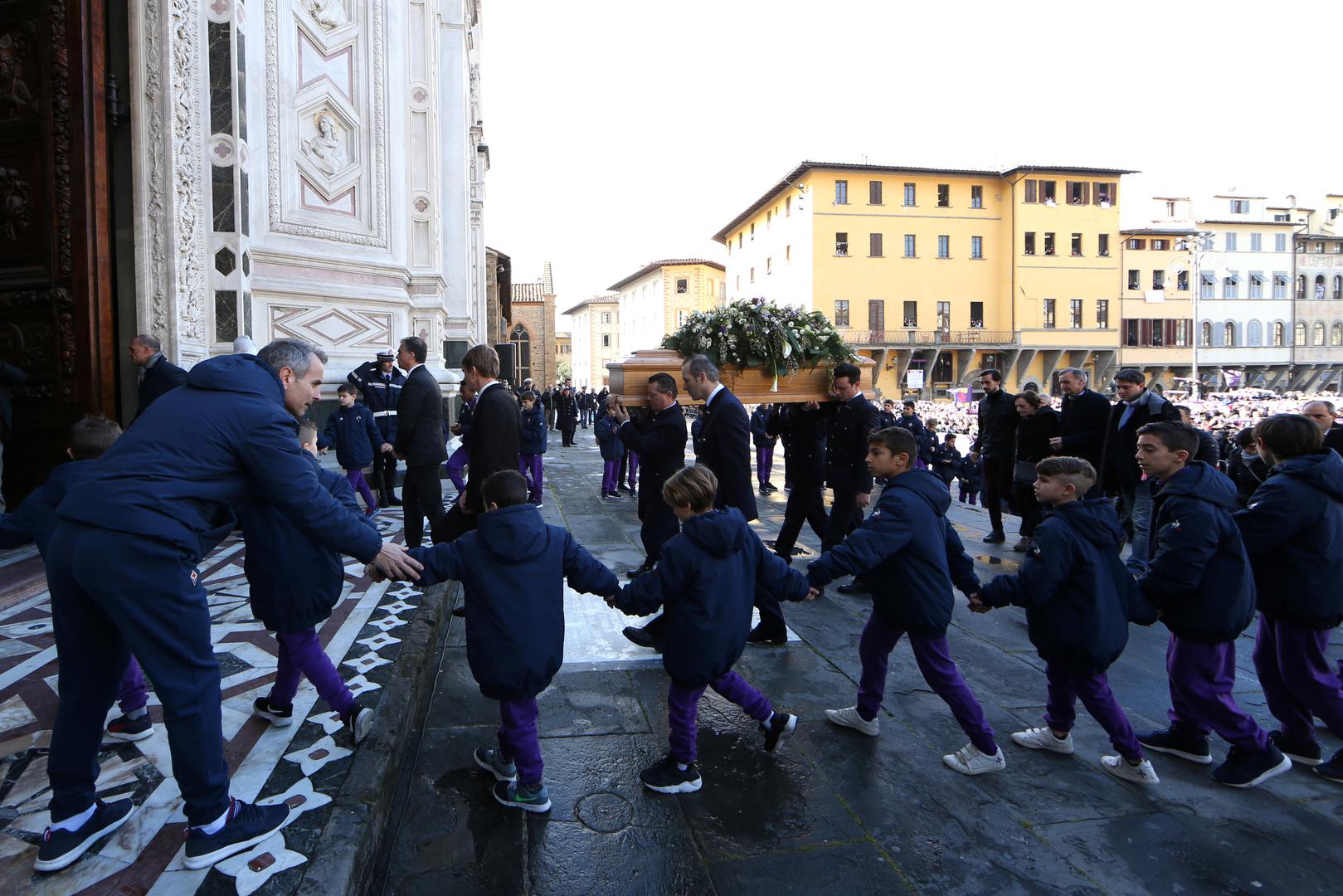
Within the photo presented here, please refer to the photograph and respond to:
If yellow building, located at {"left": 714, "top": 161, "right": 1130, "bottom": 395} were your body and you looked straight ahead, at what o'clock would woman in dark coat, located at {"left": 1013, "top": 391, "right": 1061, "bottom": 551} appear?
The woman in dark coat is roughly at 12 o'clock from the yellow building.

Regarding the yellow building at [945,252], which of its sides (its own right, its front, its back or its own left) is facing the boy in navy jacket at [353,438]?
front

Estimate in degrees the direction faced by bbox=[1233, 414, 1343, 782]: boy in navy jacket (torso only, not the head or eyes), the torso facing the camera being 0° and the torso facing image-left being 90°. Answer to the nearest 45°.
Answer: approximately 135°

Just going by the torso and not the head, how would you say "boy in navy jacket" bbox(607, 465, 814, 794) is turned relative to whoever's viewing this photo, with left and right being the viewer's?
facing away from the viewer and to the left of the viewer

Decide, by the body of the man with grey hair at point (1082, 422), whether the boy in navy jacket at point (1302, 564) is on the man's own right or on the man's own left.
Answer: on the man's own left

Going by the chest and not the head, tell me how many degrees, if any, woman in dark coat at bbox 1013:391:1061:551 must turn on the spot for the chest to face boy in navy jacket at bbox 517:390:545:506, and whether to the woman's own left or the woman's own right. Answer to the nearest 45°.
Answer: approximately 45° to the woman's own right

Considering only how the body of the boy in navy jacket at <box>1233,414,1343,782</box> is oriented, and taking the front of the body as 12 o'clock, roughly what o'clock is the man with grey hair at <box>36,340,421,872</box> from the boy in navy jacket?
The man with grey hair is roughly at 9 o'clock from the boy in navy jacket.

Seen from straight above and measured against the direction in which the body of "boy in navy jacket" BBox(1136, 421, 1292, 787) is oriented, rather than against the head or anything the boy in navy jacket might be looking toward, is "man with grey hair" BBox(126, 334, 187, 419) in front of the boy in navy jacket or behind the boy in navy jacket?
in front

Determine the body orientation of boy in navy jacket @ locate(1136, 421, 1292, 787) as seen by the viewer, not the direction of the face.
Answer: to the viewer's left

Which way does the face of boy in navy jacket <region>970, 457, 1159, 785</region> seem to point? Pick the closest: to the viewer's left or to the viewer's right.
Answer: to the viewer's left

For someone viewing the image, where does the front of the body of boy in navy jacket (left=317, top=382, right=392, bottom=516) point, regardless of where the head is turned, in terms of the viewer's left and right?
facing the viewer and to the left of the viewer

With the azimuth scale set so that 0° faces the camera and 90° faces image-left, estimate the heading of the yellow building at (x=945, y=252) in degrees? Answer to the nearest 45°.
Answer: approximately 0°

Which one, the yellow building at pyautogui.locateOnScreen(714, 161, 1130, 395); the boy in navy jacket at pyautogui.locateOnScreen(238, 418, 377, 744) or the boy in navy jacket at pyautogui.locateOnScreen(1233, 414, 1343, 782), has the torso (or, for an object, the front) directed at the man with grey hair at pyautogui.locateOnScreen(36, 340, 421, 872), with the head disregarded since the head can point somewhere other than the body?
the yellow building

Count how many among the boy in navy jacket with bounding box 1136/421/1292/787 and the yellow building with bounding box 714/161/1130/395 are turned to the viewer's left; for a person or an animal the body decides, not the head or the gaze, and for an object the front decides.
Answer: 1

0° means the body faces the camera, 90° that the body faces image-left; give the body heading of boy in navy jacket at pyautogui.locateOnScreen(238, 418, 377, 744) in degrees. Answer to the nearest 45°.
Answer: approximately 135°

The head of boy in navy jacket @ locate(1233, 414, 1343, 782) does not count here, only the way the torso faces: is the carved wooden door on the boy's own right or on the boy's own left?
on the boy's own left

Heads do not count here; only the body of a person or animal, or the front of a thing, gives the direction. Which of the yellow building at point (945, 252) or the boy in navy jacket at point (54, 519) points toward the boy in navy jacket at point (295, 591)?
the yellow building
